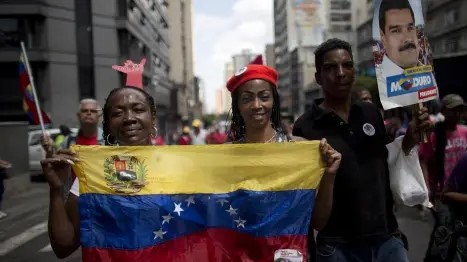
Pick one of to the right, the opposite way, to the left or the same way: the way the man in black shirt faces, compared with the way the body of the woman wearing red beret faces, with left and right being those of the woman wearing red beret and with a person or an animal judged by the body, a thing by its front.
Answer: the same way

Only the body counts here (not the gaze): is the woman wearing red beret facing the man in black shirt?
no

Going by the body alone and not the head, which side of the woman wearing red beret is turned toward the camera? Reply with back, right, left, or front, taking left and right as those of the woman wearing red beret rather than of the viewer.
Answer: front

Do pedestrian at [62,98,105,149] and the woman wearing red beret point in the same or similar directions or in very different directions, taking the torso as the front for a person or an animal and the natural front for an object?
same or similar directions

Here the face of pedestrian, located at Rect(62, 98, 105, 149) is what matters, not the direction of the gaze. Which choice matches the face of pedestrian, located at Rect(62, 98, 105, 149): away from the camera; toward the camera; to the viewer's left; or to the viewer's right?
toward the camera

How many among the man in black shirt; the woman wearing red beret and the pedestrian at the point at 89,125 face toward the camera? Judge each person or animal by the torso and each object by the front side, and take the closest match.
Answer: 3

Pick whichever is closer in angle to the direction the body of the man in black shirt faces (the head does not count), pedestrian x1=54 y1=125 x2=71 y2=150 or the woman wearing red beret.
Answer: the woman wearing red beret

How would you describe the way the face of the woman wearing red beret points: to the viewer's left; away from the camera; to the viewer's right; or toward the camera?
toward the camera

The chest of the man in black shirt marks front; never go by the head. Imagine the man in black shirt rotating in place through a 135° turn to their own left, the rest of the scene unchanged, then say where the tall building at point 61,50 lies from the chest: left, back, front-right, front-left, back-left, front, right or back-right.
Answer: left

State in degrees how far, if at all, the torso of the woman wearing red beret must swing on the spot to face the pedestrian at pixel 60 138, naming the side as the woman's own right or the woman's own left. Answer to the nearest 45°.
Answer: approximately 135° to the woman's own right

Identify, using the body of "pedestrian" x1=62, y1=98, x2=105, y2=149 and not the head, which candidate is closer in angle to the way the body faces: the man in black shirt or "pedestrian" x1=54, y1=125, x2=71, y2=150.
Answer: the man in black shirt

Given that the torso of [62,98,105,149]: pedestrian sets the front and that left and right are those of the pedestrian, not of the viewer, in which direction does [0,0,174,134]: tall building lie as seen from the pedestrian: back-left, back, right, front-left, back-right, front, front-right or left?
back

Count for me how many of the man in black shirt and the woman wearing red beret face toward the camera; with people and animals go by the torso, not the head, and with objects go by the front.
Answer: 2

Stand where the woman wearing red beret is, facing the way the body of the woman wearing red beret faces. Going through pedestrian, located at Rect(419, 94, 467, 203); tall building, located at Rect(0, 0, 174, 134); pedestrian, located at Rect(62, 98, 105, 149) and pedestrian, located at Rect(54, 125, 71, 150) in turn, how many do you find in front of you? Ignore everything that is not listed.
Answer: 0

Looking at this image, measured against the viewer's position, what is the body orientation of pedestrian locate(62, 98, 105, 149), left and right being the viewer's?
facing the viewer

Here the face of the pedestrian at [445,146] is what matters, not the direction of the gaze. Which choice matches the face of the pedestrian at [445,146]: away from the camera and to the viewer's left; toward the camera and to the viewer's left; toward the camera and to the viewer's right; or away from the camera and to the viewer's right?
toward the camera and to the viewer's left

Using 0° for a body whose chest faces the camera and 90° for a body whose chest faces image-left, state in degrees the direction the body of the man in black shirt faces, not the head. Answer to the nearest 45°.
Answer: approximately 0°

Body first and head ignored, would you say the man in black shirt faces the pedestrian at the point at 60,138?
no
